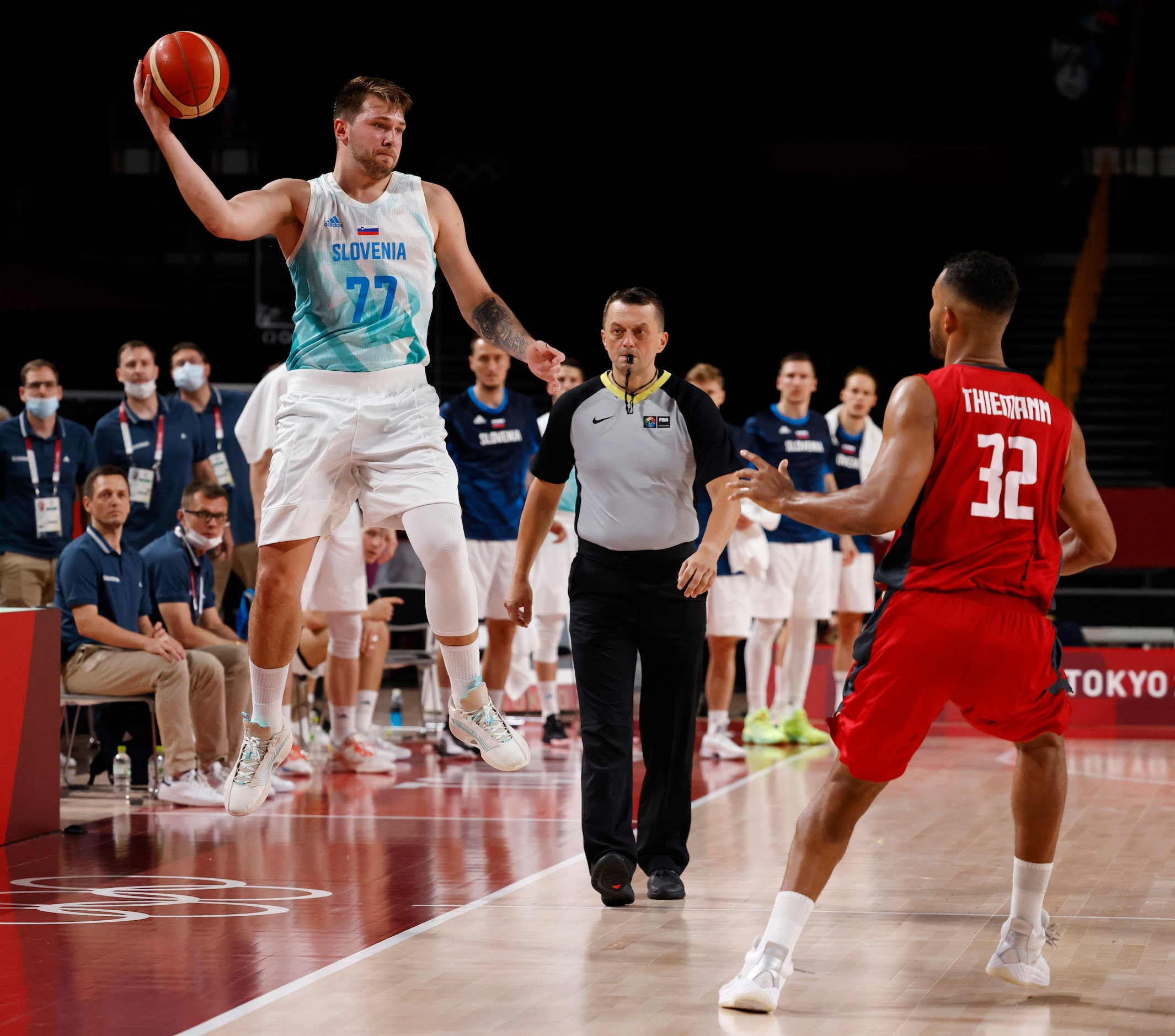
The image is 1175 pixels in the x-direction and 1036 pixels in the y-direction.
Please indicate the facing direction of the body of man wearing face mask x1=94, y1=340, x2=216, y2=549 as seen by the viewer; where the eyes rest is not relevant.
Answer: toward the camera

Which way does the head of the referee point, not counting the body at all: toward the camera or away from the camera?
toward the camera

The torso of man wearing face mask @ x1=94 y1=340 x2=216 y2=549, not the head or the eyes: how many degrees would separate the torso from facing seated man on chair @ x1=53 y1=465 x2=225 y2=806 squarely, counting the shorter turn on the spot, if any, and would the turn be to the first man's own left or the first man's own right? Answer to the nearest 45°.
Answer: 0° — they already face them

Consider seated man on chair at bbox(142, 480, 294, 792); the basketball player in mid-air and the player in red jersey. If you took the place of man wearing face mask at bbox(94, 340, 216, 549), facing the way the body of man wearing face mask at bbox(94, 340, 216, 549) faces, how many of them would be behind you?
0

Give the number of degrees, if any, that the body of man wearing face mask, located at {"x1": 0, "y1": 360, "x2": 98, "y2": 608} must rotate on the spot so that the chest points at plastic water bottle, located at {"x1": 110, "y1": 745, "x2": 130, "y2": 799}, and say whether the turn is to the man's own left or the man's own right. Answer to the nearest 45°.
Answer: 0° — they already face it

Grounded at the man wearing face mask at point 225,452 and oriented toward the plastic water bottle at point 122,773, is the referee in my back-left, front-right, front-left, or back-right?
front-left

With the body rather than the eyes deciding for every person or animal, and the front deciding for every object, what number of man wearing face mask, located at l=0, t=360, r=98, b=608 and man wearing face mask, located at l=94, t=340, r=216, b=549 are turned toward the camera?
2

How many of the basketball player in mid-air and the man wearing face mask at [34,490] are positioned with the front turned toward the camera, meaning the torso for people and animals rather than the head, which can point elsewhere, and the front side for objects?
2

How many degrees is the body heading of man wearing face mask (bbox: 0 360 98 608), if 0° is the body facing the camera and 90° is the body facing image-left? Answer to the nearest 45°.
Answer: approximately 0°

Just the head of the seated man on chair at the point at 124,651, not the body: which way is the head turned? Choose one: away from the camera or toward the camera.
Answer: toward the camera

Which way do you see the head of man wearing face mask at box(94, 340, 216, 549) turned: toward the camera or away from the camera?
toward the camera

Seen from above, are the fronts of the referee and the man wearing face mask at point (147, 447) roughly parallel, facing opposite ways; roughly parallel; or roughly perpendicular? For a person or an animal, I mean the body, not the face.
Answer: roughly parallel

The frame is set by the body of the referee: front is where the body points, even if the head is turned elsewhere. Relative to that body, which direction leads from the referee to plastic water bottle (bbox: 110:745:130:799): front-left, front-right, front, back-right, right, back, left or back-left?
back-right

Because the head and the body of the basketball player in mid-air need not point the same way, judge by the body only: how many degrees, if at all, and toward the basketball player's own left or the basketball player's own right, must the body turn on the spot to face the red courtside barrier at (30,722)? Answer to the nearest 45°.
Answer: approximately 135° to the basketball player's own right

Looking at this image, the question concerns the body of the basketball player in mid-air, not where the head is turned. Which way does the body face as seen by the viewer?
toward the camera

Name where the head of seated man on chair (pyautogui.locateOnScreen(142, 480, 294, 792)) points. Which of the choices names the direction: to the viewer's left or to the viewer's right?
to the viewer's right

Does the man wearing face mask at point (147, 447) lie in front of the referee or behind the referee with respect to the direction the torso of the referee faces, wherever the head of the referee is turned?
behind

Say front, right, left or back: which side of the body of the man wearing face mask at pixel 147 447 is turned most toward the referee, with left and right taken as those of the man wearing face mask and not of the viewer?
front
